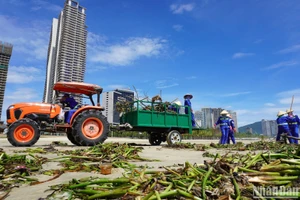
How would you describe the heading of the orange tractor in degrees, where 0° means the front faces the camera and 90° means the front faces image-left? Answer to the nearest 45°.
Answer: approximately 90°

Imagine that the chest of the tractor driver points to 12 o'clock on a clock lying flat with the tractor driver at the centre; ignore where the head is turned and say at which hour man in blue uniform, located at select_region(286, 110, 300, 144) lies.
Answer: The man in blue uniform is roughly at 6 o'clock from the tractor driver.

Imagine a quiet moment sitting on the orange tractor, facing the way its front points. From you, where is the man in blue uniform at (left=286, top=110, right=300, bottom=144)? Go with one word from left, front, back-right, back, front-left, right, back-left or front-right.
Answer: back

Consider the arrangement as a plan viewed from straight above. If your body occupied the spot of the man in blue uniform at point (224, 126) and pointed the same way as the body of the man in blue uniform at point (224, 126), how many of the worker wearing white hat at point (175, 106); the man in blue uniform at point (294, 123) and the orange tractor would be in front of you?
2

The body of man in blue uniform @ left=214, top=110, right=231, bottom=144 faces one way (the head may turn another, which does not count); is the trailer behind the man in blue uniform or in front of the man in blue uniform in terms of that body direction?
in front

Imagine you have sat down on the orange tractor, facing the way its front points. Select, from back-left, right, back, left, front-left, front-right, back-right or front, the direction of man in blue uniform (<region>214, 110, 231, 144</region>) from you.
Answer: back

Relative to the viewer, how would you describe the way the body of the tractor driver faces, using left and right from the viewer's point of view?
facing to the left of the viewer

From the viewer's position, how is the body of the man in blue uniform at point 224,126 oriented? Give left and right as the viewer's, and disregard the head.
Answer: facing away from the viewer

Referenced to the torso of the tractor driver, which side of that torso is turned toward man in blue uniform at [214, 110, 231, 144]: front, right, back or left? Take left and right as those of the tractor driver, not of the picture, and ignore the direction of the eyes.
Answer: back

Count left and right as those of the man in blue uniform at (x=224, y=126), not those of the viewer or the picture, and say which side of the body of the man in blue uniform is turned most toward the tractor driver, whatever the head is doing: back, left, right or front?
left

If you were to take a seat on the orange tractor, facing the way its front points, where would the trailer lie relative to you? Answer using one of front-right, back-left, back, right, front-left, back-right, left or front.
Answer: back
